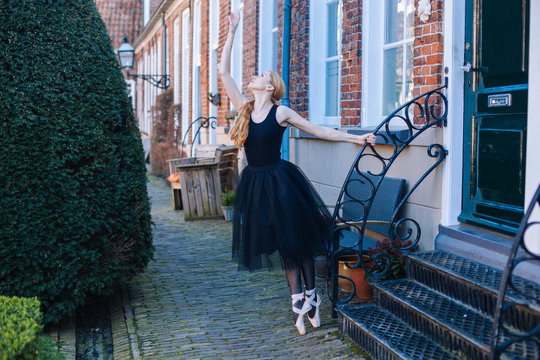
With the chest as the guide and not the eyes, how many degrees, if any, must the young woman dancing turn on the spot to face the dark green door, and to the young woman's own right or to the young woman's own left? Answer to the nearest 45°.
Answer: approximately 135° to the young woman's own left

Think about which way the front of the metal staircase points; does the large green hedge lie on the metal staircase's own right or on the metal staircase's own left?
on the metal staircase's own right

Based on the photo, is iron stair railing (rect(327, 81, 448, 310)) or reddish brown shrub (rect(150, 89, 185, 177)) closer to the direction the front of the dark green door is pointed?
the iron stair railing

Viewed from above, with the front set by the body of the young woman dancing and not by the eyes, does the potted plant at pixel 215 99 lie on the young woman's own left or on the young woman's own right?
on the young woman's own right

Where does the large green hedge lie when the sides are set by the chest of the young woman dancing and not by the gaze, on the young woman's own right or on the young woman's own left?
on the young woman's own right

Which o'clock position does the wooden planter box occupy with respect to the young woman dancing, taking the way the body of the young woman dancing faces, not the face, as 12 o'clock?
The wooden planter box is roughly at 4 o'clock from the young woman dancing.

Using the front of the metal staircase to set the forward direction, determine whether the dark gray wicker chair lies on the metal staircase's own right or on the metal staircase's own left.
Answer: on the metal staircase's own right

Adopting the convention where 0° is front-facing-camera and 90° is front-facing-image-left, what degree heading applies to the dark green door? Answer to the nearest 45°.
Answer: approximately 45°

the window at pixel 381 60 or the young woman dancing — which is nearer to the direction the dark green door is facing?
the young woman dancing

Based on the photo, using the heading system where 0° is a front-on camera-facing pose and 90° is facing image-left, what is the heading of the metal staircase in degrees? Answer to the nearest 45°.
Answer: approximately 45°

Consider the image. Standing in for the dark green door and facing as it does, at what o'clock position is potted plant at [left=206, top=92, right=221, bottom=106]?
The potted plant is roughly at 3 o'clock from the dark green door.
